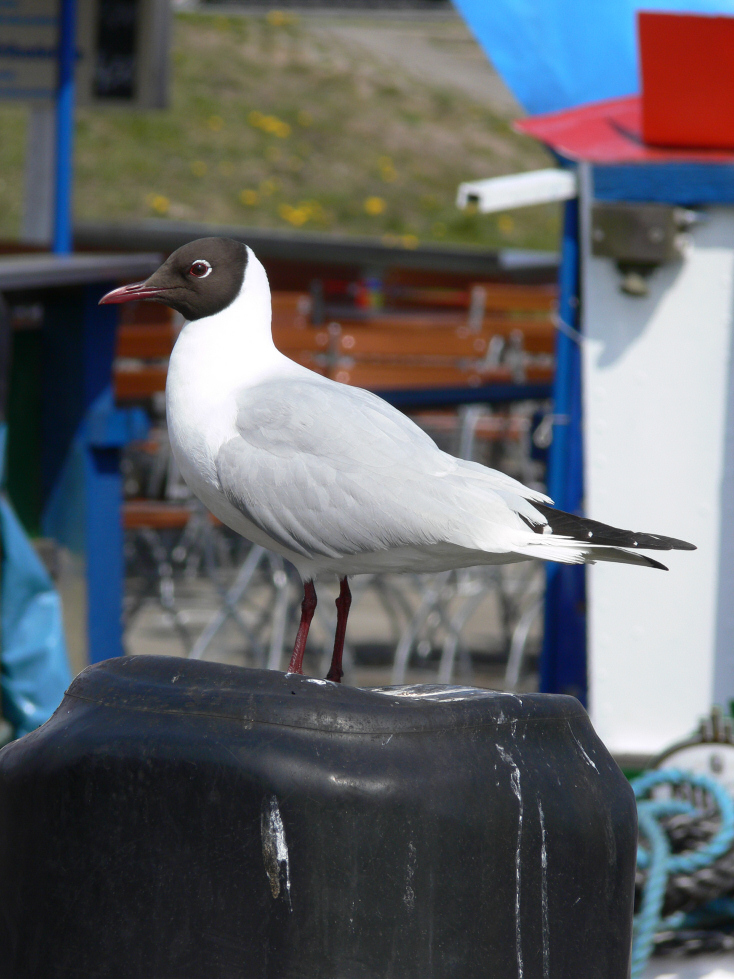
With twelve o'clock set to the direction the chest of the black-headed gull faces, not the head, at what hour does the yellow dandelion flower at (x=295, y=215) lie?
The yellow dandelion flower is roughly at 3 o'clock from the black-headed gull.

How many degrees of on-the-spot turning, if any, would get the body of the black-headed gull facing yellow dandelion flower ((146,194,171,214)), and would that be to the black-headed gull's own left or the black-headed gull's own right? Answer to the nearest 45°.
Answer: approximately 90° to the black-headed gull's own right

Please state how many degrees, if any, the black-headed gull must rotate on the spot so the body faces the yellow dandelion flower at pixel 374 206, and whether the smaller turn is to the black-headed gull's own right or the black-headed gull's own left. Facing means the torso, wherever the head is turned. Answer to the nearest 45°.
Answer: approximately 90° to the black-headed gull's own right

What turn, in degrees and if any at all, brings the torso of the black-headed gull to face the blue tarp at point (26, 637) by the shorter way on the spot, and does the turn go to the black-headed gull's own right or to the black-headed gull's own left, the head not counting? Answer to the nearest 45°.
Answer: approximately 45° to the black-headed gull's own right

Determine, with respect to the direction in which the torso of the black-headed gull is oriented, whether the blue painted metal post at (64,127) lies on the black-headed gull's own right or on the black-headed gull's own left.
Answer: on the black-headed gull's own right

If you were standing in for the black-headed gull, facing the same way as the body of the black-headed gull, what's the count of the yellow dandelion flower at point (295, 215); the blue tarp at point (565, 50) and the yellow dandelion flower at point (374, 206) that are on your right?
3

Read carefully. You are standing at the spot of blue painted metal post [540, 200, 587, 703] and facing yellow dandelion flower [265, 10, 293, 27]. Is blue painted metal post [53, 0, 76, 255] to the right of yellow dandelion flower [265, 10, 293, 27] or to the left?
left

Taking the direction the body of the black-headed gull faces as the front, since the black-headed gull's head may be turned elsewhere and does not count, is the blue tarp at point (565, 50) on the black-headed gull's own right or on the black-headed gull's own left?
on the black-headed gull's own right

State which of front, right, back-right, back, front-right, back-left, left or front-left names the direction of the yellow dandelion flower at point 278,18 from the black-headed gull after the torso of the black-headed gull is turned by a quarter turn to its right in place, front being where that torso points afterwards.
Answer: front

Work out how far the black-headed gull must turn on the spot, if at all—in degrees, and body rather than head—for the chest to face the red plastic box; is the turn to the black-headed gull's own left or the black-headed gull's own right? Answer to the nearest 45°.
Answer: approximately 135° to the black-headed gull's own right

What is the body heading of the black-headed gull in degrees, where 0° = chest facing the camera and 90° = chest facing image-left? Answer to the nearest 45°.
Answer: approximately 90°
